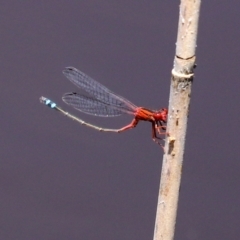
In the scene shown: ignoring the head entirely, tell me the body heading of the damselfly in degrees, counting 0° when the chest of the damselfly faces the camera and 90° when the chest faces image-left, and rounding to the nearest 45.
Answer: approximately 270°
